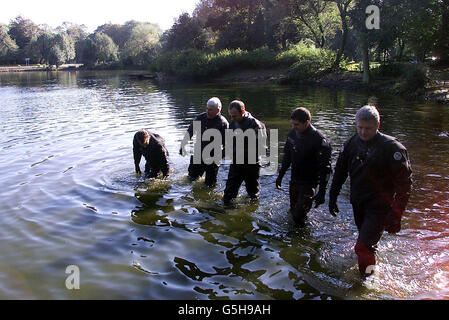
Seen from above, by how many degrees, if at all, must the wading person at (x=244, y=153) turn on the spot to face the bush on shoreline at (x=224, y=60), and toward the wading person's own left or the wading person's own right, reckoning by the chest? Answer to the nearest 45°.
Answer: approximately 135° to the wading person's own right

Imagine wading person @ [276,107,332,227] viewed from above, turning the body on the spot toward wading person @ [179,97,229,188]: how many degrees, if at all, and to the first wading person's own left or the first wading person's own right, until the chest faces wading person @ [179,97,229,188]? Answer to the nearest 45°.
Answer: approximately 90° to the first wading person's own right

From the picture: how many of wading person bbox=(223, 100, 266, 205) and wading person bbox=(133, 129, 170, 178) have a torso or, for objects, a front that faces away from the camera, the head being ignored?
0

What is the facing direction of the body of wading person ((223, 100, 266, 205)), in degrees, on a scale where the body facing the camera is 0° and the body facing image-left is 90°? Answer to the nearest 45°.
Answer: approximately 45°

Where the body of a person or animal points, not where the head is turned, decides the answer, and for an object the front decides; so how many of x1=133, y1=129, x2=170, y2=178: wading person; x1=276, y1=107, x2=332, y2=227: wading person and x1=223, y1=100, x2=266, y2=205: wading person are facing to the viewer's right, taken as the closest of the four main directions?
0

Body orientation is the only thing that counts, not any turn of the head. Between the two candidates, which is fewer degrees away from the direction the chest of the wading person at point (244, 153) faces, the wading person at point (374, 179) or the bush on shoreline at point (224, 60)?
the wading person

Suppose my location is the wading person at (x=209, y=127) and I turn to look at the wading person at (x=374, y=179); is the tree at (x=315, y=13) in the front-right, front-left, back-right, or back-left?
back-left

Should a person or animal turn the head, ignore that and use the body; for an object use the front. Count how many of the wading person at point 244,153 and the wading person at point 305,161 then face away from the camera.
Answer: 0

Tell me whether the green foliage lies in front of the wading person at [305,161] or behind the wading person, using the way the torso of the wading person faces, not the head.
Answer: behind

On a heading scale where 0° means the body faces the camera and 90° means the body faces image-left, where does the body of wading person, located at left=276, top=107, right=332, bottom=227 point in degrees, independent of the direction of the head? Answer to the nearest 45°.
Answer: approximately 45°

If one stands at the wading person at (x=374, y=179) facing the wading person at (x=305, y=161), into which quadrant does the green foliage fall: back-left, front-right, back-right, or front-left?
front-right

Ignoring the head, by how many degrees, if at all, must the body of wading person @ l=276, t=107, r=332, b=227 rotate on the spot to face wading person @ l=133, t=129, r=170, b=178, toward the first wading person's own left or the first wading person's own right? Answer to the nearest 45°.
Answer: approximately 90° to the first wading person's own right
